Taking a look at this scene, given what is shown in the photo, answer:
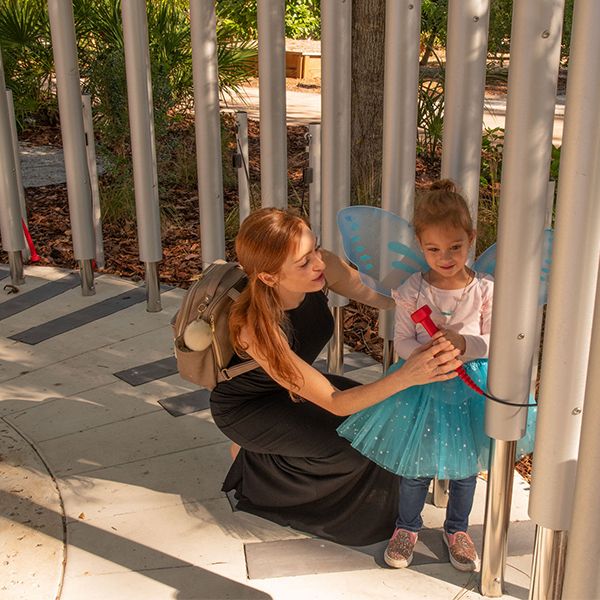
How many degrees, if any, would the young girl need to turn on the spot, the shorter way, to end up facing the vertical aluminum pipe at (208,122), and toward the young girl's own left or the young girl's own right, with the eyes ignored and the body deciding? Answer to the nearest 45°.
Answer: approximately 135° to the young girl's own right

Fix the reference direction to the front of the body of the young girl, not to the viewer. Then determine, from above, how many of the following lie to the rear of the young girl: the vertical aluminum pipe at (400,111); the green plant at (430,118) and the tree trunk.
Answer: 3

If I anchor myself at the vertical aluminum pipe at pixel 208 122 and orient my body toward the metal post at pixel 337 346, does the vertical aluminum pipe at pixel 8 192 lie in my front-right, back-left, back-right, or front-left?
back-right

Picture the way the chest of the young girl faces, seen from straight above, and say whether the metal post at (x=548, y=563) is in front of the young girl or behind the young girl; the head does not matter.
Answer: in front

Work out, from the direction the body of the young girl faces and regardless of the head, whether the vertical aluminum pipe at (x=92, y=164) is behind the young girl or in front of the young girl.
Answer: behind

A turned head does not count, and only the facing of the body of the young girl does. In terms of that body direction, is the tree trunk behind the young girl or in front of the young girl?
behind

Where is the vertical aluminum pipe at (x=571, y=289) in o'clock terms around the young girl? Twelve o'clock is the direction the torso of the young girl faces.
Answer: The vertical aluminum pipe is roughly at 11 o'clock from the young girl.

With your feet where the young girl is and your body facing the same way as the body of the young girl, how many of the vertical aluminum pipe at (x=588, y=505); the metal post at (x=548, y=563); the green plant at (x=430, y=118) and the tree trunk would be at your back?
2

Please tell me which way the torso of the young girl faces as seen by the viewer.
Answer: toward the camera

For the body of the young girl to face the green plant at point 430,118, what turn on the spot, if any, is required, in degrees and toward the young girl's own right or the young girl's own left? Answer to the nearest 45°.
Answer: approximately 180°

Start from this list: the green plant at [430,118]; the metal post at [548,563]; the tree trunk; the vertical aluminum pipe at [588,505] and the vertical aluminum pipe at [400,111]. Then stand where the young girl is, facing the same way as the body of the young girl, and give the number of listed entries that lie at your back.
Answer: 3

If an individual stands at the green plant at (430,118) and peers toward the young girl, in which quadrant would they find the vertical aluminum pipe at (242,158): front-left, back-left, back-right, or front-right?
front-right

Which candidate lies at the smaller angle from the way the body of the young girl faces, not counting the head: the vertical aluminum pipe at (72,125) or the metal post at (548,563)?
the metal post

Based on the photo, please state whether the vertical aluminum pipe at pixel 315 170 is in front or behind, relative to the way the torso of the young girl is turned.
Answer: behind

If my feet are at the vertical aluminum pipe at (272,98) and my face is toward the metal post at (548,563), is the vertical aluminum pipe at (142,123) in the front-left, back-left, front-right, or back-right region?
back-right

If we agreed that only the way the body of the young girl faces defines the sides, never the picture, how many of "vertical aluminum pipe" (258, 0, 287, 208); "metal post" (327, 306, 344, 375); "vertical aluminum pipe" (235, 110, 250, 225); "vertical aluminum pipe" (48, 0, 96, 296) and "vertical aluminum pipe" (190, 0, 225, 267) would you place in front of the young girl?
0

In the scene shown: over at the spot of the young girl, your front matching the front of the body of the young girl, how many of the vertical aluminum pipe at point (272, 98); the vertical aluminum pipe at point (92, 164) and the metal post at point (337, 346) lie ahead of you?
0

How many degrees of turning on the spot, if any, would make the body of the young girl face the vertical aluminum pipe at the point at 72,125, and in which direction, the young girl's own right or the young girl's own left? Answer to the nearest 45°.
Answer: approximately 135° to the young girl's own right

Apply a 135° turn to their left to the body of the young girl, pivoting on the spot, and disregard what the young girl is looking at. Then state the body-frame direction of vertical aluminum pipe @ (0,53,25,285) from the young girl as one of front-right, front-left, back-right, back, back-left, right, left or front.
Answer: left

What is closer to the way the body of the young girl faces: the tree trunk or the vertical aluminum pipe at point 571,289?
the vertical aluminum pipe
